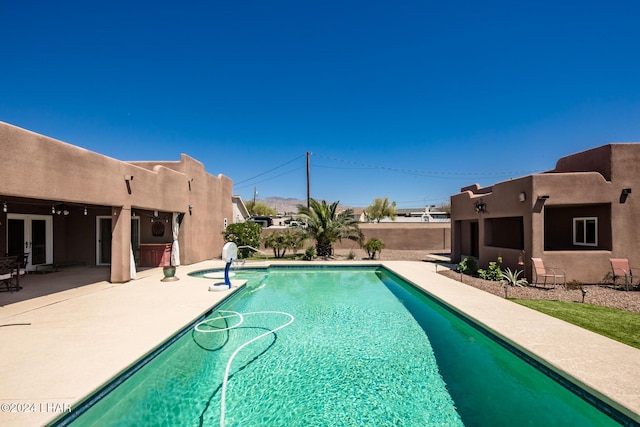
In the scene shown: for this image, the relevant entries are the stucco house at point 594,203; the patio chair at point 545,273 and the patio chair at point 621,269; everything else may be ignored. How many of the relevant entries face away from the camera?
0

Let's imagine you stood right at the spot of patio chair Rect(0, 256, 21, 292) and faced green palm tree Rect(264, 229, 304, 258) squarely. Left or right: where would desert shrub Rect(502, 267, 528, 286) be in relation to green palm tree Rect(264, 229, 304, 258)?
right

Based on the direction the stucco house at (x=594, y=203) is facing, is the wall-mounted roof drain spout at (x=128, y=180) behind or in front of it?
in front

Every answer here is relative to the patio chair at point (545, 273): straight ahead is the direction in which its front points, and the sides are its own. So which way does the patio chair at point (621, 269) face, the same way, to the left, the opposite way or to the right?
the same way

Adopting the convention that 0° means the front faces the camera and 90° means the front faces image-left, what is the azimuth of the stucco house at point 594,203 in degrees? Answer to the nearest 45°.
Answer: approximately 45°

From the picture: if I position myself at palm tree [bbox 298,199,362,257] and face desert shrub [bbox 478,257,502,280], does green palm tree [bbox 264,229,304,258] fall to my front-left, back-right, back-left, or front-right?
back-right
